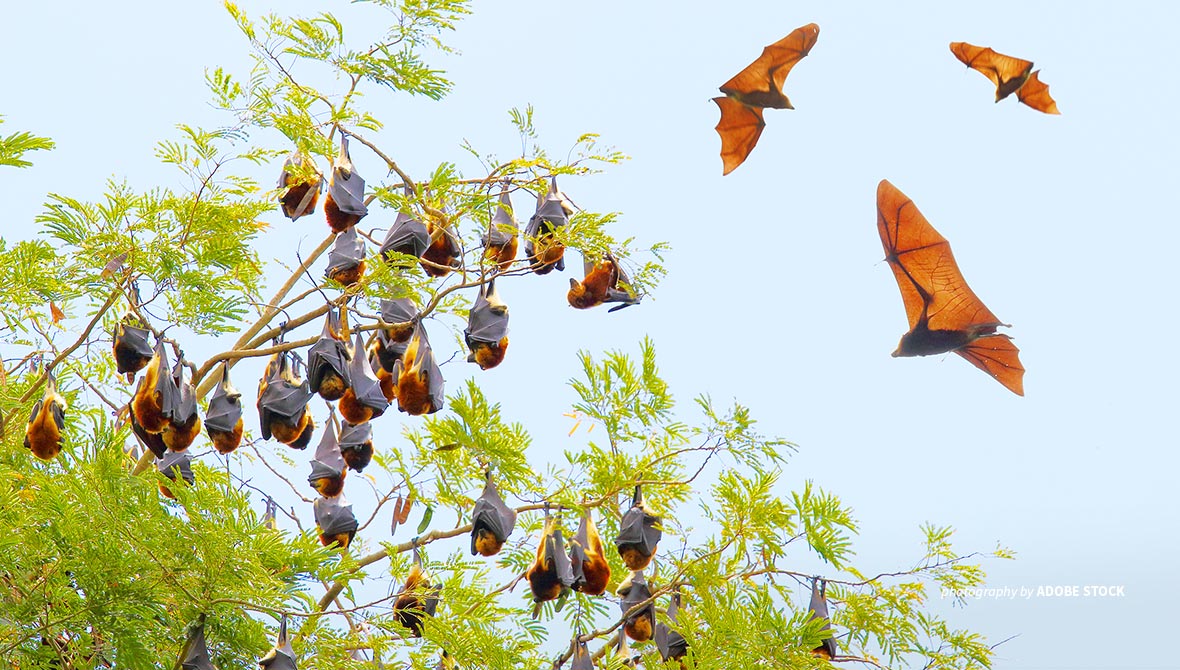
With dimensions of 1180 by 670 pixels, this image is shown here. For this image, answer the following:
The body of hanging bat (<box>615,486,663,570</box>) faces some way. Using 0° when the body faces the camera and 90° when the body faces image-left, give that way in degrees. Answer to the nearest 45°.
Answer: approximately 0°

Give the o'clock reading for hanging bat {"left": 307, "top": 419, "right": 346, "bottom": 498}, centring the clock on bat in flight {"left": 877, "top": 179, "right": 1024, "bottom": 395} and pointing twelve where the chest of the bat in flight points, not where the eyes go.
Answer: The hanging bat is roughly at 11 o'clock from the bat in flight.

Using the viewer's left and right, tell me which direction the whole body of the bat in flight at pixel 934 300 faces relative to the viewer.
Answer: facing to the left of the viewer

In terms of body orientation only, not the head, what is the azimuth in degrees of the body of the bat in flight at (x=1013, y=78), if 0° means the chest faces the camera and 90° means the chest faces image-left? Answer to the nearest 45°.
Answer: approximately 45°

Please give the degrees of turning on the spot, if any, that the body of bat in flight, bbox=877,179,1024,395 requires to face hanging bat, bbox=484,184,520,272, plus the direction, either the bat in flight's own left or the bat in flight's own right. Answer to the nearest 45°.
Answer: approximately 45° to the bat in flight's own left

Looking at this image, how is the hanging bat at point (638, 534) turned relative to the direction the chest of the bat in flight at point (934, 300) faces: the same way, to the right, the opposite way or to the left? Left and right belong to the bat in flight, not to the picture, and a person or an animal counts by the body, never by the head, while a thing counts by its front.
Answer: to the left

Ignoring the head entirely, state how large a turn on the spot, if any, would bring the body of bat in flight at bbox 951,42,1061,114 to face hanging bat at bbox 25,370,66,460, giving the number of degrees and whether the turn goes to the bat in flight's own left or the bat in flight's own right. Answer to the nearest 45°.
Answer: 0° — it already faces it

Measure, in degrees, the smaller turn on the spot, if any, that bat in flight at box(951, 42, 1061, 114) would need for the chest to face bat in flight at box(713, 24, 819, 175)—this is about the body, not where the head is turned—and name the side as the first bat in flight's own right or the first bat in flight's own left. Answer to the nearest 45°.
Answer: approximately 45° to the first bat in flight's own right
